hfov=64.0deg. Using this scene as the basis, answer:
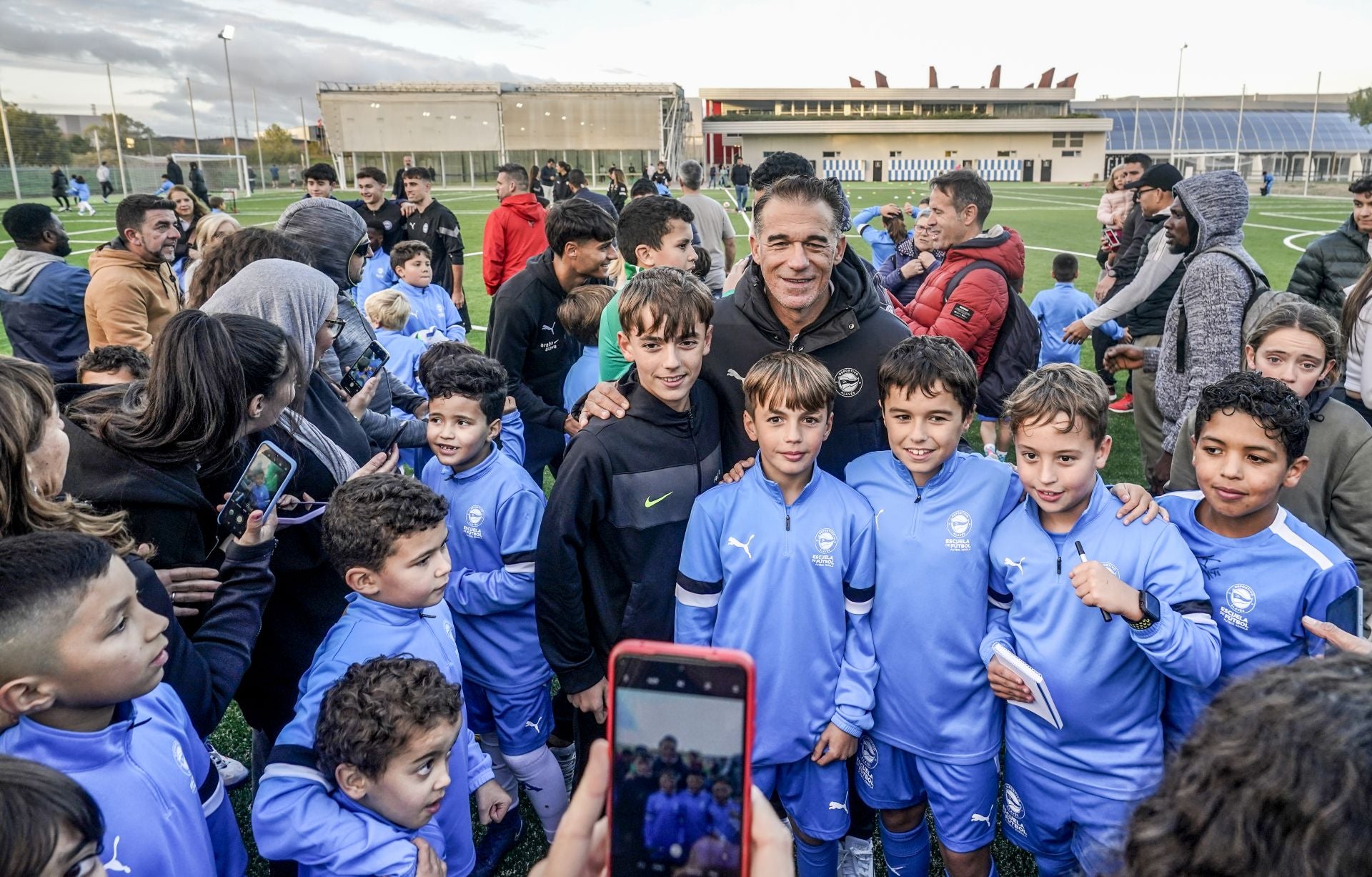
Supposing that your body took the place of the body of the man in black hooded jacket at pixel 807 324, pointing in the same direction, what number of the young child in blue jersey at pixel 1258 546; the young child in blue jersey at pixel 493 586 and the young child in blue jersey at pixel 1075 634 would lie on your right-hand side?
1

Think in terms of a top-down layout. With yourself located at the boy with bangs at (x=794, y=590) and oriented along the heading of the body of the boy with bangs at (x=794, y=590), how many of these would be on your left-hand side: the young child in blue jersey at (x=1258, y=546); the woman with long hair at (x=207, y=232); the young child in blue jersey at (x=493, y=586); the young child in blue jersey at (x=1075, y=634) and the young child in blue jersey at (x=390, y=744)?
2

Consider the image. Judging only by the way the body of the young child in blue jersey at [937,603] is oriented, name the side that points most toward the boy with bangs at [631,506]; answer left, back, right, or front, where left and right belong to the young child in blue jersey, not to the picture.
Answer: right

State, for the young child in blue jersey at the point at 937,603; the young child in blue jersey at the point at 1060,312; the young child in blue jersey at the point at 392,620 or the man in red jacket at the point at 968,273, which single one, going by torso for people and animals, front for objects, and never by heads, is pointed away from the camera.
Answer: the young child in blue jersey at the point at 1060,312

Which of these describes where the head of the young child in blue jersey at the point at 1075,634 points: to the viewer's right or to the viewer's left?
to the viewer's left

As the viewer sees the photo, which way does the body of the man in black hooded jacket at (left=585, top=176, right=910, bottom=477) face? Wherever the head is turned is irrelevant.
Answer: toward the camera

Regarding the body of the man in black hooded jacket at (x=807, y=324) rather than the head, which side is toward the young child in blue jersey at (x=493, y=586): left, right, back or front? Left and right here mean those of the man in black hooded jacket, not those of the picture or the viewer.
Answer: right

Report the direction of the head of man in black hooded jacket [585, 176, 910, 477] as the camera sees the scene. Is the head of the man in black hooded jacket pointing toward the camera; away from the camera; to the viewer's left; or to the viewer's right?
toward the camera

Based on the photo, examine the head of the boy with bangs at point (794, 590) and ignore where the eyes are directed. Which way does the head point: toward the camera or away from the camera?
toward the camera

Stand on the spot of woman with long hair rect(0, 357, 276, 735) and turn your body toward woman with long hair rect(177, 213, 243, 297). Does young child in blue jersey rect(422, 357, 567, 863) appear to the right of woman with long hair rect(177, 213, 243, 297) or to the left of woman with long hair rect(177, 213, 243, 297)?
right

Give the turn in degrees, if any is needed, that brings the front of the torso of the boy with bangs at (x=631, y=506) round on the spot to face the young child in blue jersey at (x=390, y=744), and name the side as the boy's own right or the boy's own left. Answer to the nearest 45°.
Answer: approximately 90° to the boy's own right

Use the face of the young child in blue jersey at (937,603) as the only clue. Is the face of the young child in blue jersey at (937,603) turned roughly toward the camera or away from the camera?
toward the camera

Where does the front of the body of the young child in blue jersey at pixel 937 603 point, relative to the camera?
toward the camera

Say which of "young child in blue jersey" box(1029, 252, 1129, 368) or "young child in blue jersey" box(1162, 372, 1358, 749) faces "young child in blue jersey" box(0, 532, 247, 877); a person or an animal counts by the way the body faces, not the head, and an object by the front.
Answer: "young child in blue jersey" box(1162, 372, 1358, 749)

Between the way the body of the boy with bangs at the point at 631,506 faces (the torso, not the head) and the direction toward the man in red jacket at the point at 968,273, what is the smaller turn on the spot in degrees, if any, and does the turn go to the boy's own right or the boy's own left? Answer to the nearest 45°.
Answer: approximately 90° to the boy's own left

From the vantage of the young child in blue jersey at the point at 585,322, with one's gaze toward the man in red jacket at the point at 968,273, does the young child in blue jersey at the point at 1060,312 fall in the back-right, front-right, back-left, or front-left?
front-left

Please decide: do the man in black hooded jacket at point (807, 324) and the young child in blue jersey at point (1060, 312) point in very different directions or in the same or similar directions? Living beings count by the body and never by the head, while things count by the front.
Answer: very different directions
